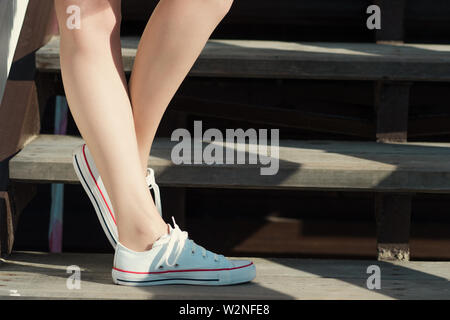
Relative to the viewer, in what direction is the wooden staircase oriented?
toward the camera
